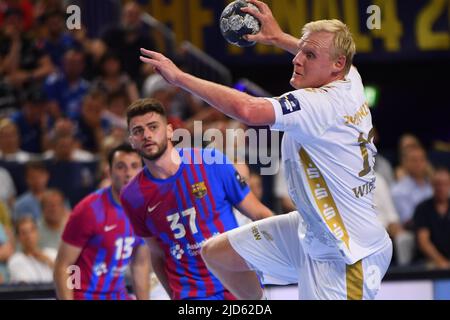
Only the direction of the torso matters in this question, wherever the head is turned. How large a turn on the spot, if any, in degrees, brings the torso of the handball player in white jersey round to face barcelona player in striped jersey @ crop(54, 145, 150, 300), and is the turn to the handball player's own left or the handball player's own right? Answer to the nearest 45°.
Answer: approximately 45° to the handball player's own right

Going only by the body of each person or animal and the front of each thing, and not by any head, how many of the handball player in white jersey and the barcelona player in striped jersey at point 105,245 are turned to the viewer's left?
1

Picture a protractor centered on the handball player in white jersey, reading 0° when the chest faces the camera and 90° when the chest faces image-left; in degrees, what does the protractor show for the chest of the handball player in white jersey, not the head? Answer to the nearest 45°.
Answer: approximately 90°

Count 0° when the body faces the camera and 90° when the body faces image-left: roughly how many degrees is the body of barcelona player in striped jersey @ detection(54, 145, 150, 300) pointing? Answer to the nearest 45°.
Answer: approximately 315°
